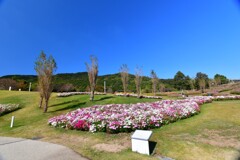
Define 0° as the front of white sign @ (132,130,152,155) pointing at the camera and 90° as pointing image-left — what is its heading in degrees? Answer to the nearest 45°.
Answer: approximately 0°

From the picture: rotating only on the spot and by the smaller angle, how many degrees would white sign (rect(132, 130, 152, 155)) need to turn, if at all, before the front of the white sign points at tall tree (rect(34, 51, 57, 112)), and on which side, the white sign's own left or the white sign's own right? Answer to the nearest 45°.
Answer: approximately 135° to the white sign's own right

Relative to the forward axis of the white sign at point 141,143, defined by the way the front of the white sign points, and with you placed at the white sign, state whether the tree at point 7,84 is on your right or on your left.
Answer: on your right

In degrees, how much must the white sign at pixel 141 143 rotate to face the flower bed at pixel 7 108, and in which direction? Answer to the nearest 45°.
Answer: approximately 135° to its right

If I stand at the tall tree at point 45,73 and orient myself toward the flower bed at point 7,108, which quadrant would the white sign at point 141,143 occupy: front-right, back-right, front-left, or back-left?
back-left
